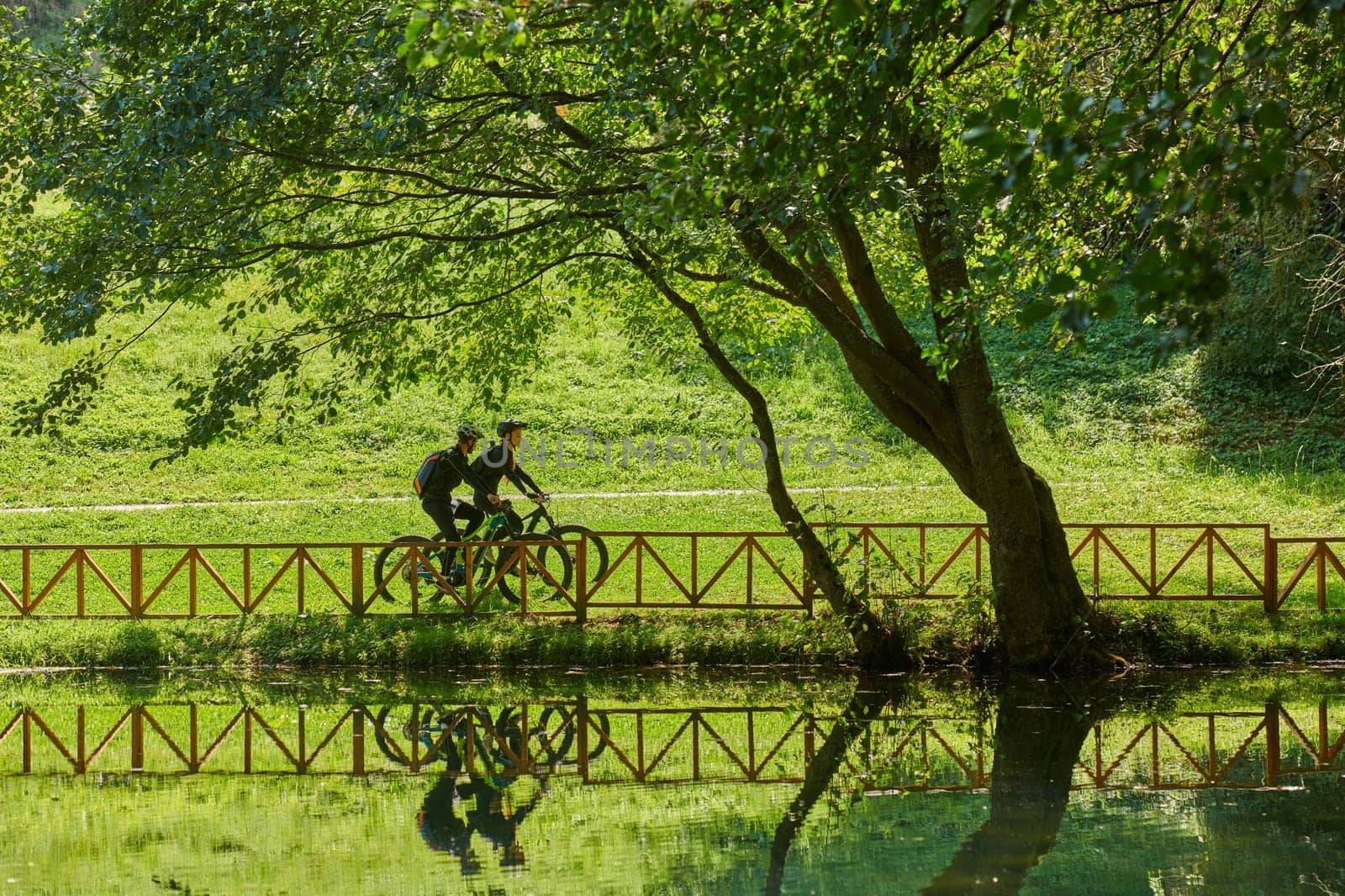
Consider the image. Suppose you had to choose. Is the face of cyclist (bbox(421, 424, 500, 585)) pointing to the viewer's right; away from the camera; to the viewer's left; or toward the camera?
to the viewer's right

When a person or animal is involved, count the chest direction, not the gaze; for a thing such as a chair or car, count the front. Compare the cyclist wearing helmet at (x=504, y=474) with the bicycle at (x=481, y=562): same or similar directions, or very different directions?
same or similar directions

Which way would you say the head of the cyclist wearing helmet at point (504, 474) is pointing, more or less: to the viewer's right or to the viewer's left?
to the viewer's right

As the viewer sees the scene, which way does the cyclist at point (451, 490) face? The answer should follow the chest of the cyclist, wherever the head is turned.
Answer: to the viewer's right

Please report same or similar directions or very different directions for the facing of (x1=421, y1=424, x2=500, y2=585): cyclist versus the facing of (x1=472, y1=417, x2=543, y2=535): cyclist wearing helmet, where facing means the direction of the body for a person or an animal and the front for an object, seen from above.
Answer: same or similar directions

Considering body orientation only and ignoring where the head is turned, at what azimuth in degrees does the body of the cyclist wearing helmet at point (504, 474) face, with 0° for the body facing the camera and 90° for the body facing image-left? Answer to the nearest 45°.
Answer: approximately 270°

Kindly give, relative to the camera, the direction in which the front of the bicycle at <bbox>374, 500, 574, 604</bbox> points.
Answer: facing to the right of the viewer
